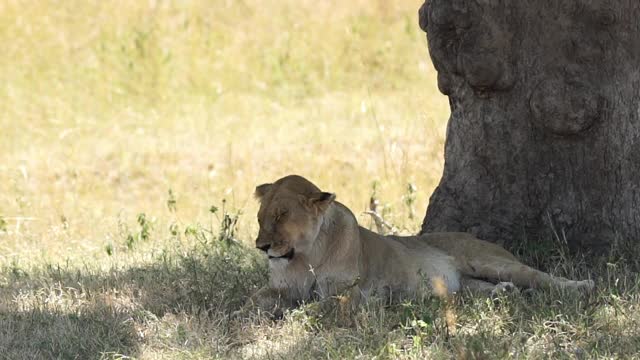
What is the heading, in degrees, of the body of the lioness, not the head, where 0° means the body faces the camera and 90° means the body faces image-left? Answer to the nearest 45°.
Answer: approximately 45°

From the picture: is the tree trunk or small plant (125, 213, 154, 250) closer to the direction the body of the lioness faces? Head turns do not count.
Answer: the small plant

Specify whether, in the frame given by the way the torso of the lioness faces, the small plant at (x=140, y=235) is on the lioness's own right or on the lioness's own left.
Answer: on the lioness's own right

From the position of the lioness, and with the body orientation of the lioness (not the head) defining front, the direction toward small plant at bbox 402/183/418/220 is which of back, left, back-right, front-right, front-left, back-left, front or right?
back-right

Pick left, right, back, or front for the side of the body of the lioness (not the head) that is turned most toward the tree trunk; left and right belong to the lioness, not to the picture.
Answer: back
